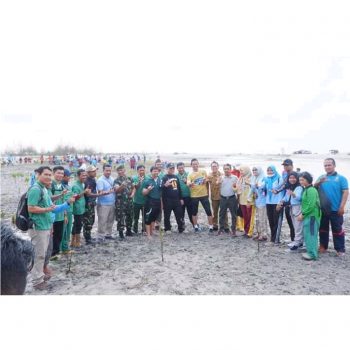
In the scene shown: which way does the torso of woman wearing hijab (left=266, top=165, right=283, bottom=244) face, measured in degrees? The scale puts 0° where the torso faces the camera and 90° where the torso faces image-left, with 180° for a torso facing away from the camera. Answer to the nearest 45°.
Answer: approximately 45°

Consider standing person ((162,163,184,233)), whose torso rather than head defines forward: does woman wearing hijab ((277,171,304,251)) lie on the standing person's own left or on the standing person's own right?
on the standing person's own left

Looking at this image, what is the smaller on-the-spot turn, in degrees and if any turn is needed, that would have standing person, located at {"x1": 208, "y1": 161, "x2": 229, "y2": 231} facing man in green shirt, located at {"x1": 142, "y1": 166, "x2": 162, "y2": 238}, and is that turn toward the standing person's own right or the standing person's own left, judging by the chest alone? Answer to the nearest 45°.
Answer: approximately 45° to the standing person's own right

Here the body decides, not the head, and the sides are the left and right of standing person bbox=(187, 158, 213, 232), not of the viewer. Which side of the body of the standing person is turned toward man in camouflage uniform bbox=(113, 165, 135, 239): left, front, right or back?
right

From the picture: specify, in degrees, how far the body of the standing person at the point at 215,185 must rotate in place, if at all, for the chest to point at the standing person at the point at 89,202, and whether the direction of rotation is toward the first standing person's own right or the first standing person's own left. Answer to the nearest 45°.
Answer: approximately 45° to the first standing person's own right

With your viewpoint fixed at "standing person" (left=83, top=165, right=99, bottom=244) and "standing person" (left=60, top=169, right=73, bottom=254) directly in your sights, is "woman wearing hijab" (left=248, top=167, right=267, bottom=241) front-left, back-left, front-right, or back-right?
back-left

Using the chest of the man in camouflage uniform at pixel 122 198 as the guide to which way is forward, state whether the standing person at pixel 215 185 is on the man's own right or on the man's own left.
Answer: on the man's own left

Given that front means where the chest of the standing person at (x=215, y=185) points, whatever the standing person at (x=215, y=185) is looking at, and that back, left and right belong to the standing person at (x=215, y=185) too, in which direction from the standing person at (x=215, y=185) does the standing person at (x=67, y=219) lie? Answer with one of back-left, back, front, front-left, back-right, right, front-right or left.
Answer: front-right
